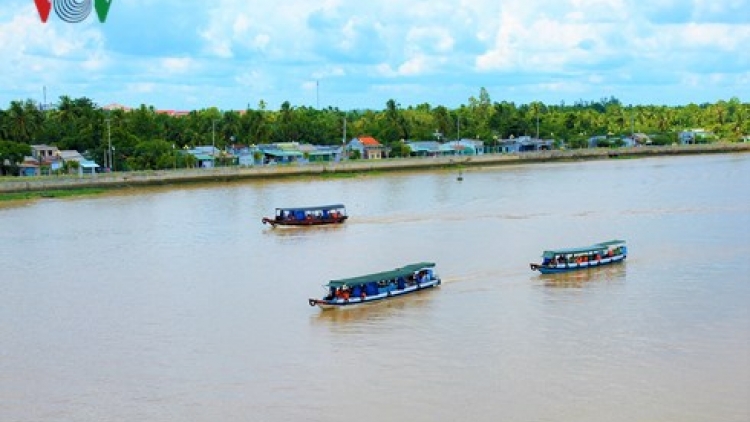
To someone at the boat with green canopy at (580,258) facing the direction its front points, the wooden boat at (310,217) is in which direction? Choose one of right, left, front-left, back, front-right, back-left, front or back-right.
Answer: right

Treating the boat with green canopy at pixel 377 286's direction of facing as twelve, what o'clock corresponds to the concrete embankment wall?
The concrete embankment wall is roughly at 4 o'clock from the boat with green canopy.

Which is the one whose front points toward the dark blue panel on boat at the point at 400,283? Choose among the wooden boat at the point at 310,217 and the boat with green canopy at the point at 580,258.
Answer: the boat with green canopy

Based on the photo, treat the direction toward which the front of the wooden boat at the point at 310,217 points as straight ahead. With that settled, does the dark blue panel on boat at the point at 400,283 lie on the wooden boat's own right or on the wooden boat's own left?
on the wooden boat's own left

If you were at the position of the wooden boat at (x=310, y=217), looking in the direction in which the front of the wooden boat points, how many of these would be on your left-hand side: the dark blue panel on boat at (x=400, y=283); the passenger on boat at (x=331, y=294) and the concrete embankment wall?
2

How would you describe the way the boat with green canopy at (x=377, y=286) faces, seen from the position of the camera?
facing the viewer and to the left of the viewer

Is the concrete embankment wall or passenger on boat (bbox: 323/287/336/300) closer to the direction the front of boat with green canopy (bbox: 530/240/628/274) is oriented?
the passenger on boat

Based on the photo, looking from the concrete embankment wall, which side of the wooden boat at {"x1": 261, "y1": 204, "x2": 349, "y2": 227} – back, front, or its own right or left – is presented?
right

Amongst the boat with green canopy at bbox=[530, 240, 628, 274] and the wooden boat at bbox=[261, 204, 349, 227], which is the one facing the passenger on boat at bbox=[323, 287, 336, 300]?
the boat with green canopy

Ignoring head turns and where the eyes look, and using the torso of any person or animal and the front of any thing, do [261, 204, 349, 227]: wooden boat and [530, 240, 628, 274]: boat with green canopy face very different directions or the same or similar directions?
same or similar directions

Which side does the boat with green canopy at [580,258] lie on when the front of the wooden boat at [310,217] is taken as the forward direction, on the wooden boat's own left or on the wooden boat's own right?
on the wooden boat's own left

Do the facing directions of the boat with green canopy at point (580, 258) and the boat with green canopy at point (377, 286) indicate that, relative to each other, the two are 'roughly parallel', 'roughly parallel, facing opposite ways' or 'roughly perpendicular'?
roughly parallel

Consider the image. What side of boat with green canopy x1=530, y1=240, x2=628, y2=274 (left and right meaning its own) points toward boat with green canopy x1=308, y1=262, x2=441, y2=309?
front

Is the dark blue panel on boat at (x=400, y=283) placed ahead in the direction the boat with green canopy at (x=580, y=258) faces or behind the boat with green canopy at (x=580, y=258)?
ahead

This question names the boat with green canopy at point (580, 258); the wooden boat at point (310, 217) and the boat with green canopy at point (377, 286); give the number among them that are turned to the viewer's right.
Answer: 0

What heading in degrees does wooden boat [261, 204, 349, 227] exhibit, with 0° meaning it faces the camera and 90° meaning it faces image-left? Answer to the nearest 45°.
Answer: approximately 90°
